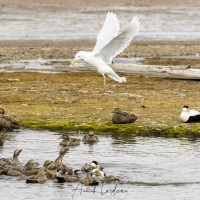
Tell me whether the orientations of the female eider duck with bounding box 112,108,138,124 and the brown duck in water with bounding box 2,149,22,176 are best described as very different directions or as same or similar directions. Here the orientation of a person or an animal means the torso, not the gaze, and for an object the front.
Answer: very different directions

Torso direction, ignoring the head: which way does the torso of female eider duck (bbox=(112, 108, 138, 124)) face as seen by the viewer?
to the viewer's left

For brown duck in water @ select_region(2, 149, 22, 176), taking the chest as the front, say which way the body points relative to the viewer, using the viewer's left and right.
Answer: facing to the right of the viewer

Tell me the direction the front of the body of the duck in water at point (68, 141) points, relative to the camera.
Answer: to the viewer's left

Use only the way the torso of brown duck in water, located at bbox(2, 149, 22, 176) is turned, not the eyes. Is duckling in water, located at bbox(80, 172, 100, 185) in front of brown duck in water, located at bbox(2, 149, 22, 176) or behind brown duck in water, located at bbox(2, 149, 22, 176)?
in front

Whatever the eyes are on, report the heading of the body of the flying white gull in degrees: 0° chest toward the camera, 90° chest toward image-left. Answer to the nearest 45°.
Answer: approximately 90°
